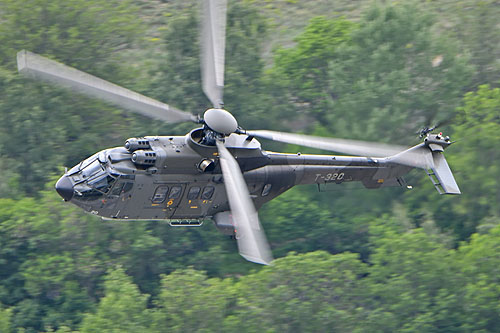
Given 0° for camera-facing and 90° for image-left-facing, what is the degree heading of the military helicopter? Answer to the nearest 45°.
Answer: approximately 90°
